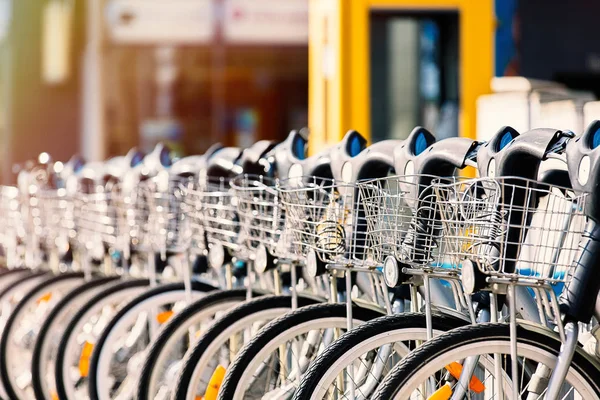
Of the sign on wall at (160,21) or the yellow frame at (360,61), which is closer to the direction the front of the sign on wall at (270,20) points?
the yellow frame

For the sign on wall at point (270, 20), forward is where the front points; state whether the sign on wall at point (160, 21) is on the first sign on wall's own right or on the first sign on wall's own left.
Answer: on the first sign on wall's own right

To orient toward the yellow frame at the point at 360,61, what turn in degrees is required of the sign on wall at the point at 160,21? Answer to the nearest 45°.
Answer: approximately 45° to its left

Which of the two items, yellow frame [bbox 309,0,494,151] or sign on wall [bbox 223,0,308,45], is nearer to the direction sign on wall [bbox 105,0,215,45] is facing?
the yellow frame

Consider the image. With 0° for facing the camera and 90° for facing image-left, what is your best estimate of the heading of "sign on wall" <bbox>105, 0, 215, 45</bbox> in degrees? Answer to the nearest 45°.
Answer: approximately 0°

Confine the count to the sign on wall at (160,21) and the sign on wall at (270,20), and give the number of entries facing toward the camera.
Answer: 2

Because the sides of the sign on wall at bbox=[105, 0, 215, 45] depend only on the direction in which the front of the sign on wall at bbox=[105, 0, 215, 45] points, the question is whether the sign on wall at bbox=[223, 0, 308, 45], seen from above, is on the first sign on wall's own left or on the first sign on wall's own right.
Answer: on the first sign on wall's own left
